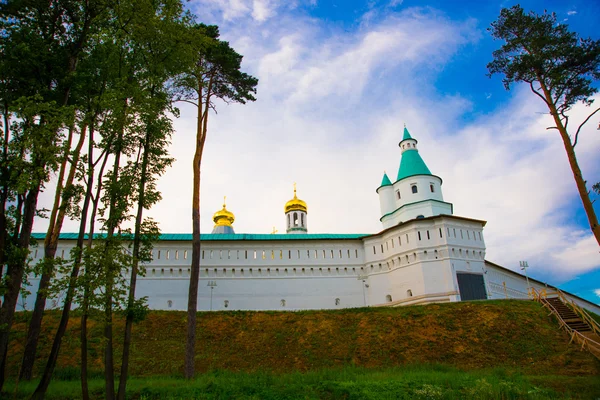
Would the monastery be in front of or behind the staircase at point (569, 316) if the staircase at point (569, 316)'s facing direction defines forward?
behind

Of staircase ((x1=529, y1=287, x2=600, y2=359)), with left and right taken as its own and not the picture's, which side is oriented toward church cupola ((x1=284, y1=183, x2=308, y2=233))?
back

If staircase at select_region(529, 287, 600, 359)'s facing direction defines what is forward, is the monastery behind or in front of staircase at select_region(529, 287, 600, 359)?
behind

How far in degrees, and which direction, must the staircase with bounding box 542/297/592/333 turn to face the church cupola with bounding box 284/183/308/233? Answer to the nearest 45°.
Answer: approximately 180°

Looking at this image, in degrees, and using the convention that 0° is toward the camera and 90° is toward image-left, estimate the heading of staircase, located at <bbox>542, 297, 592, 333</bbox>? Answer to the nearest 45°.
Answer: approximately 315°

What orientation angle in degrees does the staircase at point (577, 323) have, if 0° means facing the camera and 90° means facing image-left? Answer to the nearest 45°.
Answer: approximately 315°
